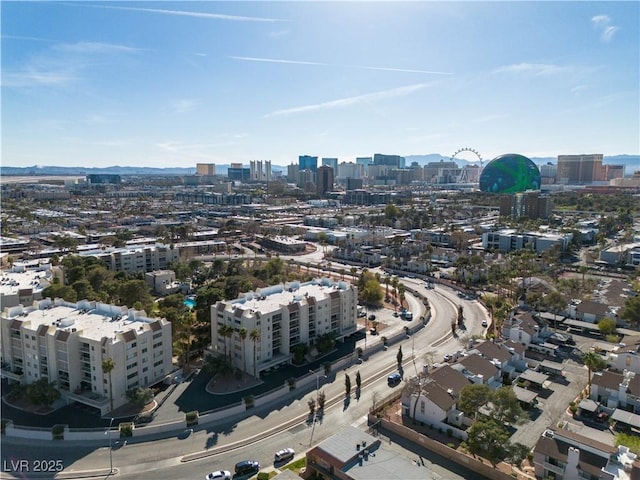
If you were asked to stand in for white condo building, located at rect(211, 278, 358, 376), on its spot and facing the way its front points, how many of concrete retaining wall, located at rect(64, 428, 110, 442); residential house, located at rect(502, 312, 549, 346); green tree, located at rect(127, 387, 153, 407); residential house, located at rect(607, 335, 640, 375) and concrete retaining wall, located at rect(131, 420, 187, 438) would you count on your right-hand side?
3

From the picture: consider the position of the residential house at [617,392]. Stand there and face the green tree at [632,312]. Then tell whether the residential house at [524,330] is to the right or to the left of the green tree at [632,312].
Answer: left

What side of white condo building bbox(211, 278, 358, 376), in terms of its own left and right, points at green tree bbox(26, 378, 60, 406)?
right

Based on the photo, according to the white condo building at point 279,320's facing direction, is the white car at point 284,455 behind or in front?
in front

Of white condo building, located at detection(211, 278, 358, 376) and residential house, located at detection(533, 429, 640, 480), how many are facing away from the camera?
0

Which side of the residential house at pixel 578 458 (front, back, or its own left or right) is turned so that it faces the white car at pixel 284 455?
right

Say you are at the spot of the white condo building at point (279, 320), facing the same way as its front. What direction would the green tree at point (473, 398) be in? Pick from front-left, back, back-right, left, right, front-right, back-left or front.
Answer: front

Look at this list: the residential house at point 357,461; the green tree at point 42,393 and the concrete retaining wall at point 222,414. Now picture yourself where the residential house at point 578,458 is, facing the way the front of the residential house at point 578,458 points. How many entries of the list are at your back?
0

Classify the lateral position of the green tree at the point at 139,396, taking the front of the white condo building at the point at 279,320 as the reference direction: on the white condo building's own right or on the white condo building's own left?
on the white condo building's own right

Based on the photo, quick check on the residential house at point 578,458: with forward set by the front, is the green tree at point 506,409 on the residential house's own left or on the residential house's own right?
on the residential house's own right

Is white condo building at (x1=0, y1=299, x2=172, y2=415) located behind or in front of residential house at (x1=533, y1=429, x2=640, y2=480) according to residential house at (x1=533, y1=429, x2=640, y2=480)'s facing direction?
in front

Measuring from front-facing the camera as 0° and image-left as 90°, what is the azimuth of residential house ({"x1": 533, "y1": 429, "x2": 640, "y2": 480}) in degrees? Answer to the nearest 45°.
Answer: approximately 45°

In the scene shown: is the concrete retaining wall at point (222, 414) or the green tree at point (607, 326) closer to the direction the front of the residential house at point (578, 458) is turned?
the concrete retaining wall

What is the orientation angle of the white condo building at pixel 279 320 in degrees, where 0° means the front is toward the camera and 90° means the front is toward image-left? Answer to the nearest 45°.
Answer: approximately 315°

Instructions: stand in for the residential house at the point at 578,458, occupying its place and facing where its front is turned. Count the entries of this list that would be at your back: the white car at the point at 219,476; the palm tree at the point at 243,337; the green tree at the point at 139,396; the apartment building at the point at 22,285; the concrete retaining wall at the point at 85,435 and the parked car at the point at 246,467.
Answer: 0

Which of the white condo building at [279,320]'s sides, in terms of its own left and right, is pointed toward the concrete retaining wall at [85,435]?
right
